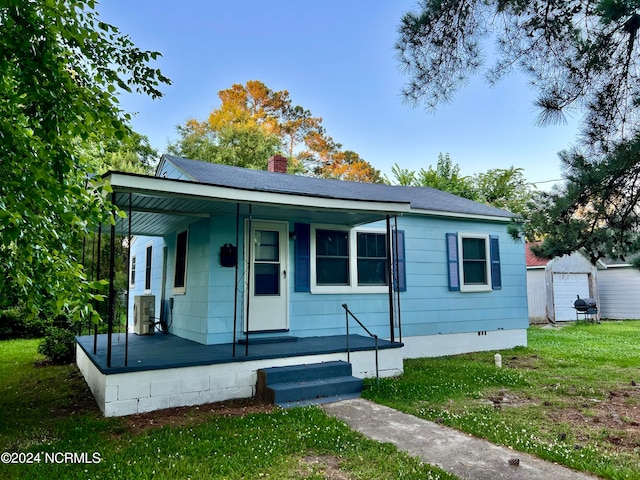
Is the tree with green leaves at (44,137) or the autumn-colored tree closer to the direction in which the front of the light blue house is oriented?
the tree with green leaves

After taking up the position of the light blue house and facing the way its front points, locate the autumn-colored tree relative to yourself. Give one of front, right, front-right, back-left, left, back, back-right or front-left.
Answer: back-left

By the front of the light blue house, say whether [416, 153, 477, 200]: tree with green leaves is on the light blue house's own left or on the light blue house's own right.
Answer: on the light blue house's own left

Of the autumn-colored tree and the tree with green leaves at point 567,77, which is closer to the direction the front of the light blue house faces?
the tree with green leaves

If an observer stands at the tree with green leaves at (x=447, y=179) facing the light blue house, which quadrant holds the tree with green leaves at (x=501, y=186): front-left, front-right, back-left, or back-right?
back-left

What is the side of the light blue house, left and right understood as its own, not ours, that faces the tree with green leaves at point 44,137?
right

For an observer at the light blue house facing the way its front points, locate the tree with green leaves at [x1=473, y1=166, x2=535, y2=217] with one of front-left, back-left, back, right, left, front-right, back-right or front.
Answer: left

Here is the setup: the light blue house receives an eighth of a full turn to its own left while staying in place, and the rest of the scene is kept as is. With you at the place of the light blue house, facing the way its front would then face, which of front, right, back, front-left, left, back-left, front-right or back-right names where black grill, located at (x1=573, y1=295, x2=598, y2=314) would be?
front-left

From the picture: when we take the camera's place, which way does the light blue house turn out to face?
facing the viewer and to the right of the viewer
